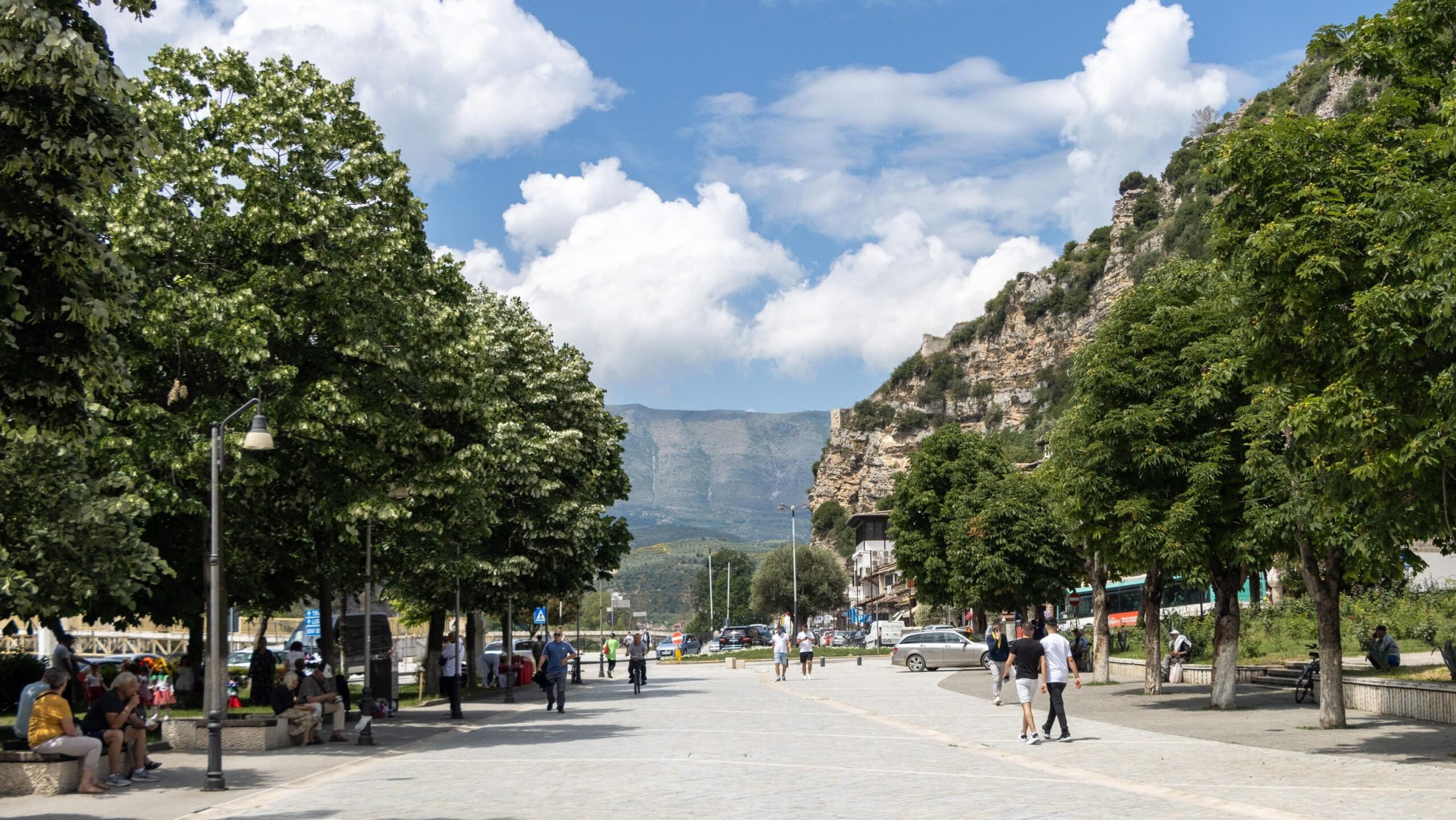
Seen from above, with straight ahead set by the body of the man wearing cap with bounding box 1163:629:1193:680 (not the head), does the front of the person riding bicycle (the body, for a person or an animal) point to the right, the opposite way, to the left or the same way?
to the left

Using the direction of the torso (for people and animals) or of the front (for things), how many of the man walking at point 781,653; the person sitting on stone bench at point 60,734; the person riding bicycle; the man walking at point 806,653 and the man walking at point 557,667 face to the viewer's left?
0

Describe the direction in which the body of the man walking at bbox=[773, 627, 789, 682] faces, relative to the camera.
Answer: toward the camera

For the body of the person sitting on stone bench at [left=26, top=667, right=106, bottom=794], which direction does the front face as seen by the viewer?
to the viewer's right

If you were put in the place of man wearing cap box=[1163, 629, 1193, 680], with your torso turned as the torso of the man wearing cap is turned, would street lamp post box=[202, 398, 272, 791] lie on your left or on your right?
on your left

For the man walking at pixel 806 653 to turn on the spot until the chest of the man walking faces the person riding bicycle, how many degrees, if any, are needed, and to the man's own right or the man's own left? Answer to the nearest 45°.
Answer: approximately 45° to the man's own right

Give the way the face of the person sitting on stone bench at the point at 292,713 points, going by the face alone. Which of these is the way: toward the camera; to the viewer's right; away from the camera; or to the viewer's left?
to the viewer's right

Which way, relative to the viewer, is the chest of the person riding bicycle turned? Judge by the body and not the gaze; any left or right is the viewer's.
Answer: facing the viewer

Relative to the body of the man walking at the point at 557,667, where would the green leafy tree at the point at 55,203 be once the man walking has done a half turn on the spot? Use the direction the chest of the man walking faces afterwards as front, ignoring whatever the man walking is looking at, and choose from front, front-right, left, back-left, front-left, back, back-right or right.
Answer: back

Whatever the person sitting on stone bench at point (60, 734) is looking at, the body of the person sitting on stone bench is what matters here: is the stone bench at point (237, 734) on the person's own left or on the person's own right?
on the person's own left

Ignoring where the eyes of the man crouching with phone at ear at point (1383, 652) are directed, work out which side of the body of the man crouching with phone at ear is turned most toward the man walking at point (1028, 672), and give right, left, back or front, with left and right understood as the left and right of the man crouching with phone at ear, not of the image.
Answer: front

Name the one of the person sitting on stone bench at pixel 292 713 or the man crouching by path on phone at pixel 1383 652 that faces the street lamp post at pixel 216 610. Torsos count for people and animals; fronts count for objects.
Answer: the man crouching by path on phone

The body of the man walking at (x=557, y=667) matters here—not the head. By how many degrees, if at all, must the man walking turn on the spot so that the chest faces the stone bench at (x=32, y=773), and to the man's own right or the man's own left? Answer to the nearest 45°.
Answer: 0° — they already face it

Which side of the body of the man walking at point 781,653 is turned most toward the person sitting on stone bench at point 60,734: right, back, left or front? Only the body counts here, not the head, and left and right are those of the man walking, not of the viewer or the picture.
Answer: front

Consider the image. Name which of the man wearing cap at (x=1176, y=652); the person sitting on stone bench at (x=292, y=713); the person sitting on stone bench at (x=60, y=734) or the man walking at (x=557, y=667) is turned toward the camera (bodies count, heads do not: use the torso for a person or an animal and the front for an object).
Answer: the man walking

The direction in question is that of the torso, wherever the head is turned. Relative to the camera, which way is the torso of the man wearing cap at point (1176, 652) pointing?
to the viewer's left

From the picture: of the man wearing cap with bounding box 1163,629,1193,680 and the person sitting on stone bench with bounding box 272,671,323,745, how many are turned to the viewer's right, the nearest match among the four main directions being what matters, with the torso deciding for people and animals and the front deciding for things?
1
